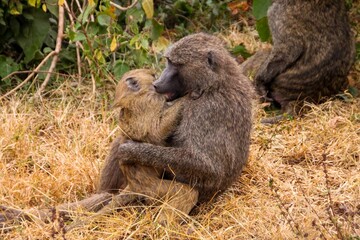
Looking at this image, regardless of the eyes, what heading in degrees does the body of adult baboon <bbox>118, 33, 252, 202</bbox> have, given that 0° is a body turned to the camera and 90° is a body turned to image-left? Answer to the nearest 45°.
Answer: approximately 90°

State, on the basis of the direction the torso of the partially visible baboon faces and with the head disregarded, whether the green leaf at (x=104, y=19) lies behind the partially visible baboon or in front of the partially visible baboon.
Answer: in front

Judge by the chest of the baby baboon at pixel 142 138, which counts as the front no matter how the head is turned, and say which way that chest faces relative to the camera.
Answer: to the viewer's right

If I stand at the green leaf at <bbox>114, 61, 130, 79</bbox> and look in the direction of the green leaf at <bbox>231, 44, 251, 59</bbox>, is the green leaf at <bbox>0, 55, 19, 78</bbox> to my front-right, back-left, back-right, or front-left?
back-left

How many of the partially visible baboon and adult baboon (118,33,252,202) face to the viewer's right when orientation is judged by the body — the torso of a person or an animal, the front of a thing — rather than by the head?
0

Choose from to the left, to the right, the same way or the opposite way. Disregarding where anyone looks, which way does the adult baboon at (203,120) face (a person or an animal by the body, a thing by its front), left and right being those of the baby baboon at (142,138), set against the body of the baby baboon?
the opposite way

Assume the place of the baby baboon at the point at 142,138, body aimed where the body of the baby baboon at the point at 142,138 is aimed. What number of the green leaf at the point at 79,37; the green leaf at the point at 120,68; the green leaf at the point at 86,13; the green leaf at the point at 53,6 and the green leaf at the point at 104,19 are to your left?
5

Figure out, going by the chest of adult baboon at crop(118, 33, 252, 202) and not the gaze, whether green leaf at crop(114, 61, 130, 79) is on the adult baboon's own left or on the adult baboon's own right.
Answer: on the adult baboon's own right

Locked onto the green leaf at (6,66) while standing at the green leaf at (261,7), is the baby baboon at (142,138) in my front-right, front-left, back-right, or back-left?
front-left

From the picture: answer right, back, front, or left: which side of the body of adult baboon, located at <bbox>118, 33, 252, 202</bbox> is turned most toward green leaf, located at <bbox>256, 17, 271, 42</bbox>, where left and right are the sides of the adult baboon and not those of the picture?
right
